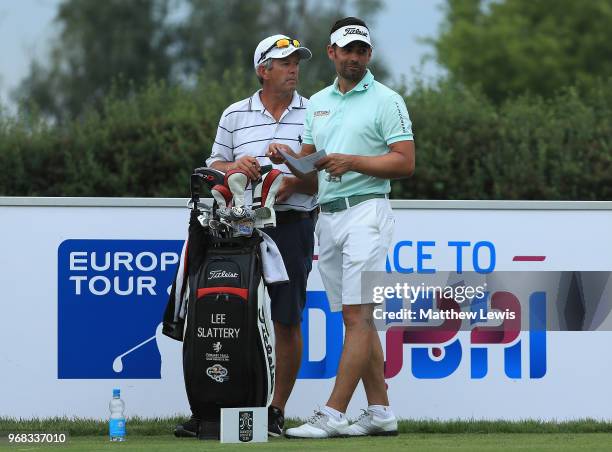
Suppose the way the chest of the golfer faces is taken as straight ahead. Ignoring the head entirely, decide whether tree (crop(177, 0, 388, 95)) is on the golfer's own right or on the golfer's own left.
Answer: on the golfer's own right

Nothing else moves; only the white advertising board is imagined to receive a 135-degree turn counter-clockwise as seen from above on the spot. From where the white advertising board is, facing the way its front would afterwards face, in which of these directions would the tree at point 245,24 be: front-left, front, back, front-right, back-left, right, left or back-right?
front-left

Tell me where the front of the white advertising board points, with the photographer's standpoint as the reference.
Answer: facing the viewer

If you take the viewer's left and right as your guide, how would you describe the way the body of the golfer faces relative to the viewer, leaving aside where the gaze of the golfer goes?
facing the viewer and to the left of the viewer

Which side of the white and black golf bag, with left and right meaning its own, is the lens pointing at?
front

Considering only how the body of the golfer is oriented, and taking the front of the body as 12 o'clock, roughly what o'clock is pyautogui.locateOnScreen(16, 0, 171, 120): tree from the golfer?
The tree is roughly at 4 o'clock from the golfer.

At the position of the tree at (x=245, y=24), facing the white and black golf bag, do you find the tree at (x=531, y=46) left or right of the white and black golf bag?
left

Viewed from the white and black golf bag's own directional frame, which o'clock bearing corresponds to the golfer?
The golfer is roughly at 9 o'clock from the white and black golf bag.

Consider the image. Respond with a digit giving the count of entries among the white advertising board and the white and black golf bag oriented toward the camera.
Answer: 2

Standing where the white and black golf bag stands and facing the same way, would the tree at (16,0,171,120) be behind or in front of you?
behind
